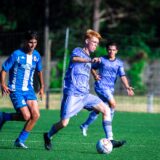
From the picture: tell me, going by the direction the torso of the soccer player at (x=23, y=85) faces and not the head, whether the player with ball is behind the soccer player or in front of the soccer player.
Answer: in front

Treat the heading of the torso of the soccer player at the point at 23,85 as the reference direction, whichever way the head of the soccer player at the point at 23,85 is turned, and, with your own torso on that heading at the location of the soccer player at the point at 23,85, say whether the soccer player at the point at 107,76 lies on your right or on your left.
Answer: on your left

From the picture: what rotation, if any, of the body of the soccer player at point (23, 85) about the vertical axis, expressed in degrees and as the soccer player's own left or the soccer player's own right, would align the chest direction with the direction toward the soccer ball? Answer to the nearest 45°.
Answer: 0° — they already face it

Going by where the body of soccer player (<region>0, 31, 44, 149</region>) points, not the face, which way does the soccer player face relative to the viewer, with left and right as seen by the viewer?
facing the viewer and to the right of the viewer

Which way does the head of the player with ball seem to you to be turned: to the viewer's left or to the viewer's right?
to the viewer's right

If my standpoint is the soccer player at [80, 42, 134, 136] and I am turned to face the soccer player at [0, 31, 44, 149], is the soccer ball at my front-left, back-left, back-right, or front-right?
front-left

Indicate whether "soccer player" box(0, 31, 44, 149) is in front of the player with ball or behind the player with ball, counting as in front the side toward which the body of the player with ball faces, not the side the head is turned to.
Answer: behind

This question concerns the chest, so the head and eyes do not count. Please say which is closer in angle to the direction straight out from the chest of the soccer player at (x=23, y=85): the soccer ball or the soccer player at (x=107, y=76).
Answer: the soccer ball

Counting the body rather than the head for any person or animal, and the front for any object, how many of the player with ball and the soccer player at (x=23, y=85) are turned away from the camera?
0
